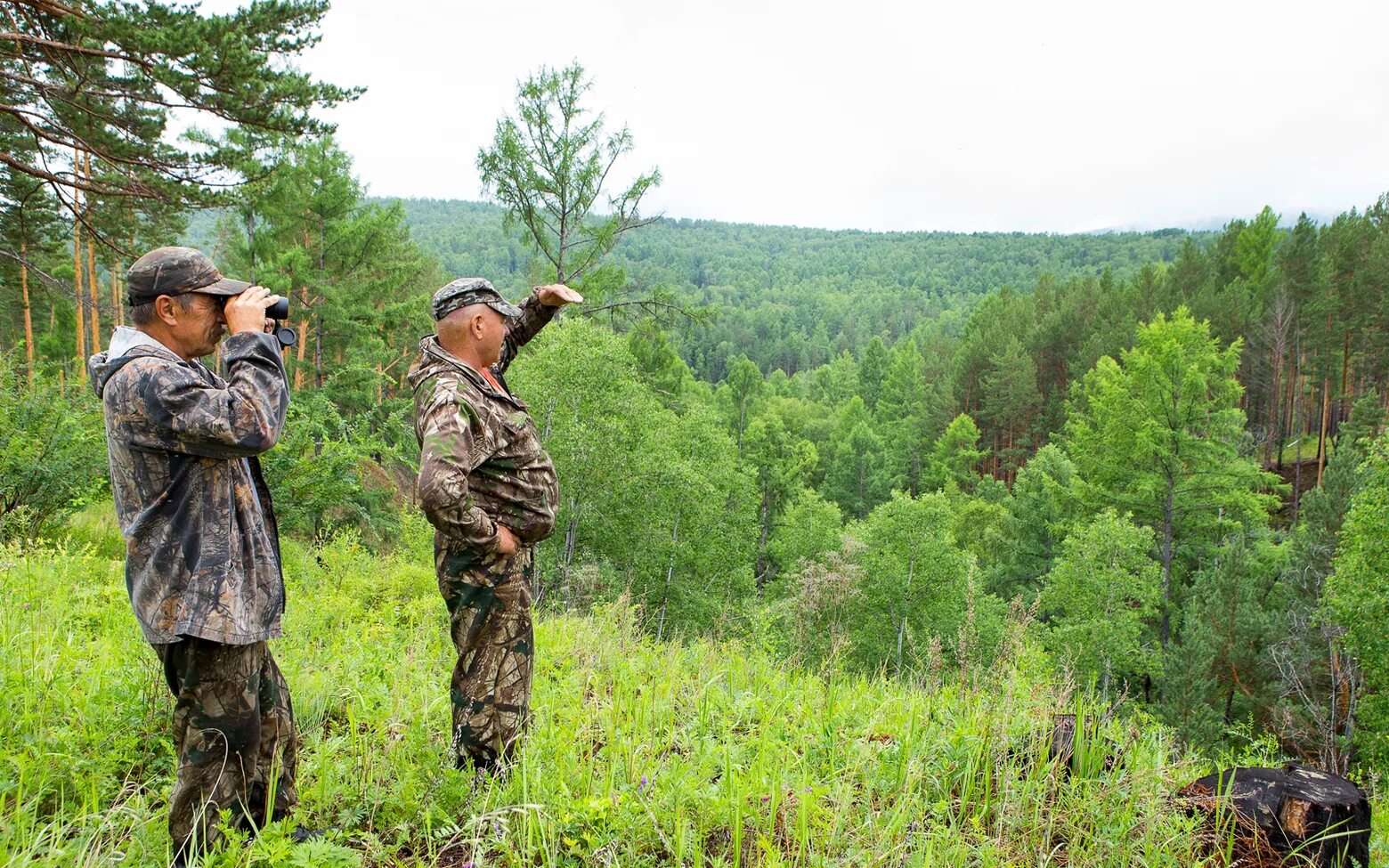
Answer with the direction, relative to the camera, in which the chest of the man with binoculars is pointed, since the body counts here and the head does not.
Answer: to the viewer's right

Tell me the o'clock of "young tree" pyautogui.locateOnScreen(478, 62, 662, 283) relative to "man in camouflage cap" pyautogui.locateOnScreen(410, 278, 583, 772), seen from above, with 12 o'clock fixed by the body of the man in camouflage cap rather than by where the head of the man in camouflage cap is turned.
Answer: The young tree is roughly at 9 o'clock from the man in camouflage cap.

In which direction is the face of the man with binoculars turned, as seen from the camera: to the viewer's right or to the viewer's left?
to the viewer's right

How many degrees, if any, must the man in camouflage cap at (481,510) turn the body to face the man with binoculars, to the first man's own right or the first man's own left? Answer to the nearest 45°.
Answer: approximately 135° to the first man's own right

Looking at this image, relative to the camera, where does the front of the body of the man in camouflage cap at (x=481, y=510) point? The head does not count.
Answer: to the viewer's right

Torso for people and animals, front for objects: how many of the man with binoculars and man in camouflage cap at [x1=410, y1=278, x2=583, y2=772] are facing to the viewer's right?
2

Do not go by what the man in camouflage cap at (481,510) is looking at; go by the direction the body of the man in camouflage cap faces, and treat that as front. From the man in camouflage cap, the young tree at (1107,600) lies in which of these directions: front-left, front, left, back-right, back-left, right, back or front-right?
front-left

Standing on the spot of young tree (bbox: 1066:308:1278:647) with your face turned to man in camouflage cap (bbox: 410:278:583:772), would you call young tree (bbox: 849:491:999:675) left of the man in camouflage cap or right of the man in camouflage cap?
right

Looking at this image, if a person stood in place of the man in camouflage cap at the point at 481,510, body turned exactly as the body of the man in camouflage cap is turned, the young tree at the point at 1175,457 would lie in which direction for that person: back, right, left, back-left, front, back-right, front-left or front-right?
front-left

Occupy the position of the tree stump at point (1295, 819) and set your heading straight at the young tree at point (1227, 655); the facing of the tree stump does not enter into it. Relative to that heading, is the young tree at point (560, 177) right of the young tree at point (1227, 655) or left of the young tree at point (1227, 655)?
left
